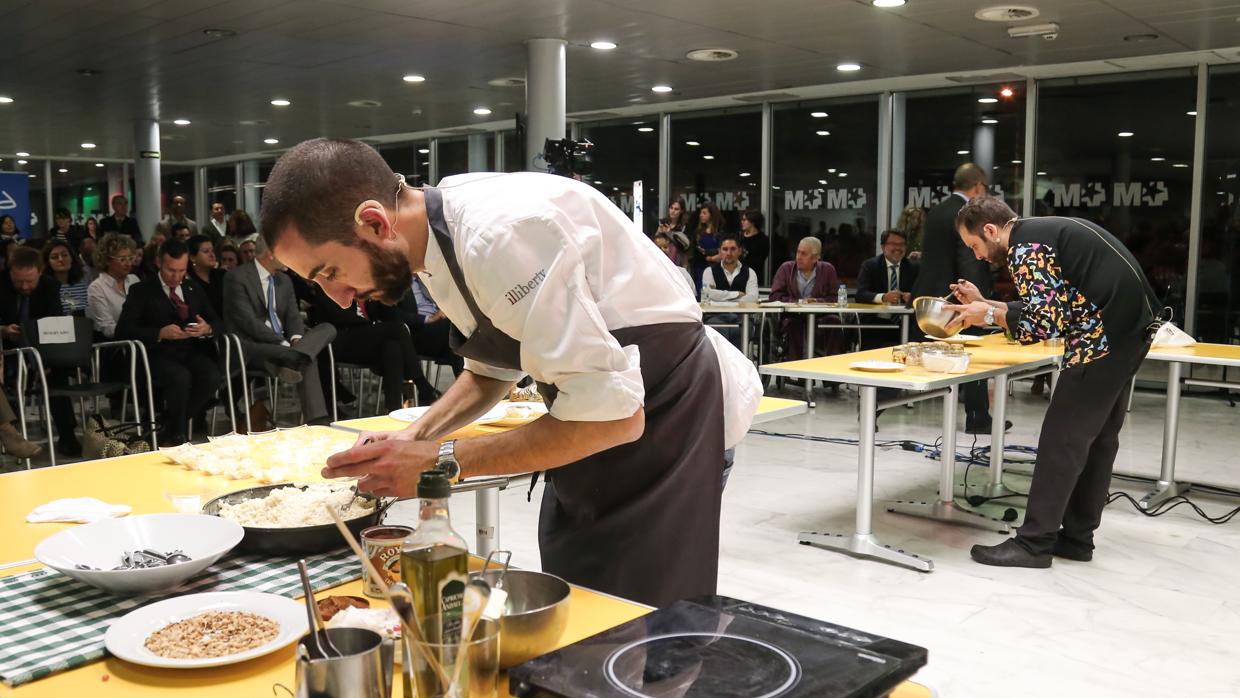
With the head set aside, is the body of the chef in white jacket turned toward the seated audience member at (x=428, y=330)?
no

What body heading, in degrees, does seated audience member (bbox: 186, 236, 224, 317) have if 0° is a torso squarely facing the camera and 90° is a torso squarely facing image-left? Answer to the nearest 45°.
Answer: approximately 315°

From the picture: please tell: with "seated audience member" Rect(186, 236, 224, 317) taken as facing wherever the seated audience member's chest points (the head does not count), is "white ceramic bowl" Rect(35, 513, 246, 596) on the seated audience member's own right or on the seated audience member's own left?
on the seated audience member's own right

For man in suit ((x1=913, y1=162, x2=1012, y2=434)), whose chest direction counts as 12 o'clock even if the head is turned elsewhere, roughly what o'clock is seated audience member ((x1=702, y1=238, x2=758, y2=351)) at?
The seated audience member is roughly at 11 o'clock from the man in suit.

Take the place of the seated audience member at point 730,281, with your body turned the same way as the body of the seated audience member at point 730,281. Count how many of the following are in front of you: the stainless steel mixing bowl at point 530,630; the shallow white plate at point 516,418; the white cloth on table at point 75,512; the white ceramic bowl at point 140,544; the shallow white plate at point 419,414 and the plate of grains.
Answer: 6

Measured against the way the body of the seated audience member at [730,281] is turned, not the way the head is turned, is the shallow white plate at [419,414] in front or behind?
in front

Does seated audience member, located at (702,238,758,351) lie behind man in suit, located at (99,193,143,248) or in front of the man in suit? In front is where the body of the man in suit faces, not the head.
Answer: in front

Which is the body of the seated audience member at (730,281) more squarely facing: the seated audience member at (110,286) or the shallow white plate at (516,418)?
the shallow white plate

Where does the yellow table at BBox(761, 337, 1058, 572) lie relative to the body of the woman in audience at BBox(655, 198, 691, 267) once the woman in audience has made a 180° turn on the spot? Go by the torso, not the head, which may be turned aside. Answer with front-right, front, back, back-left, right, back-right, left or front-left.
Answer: back-right

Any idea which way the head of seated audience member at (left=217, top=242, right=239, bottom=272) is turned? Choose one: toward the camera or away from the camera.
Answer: toward the camera

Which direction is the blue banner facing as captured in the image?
toward the camera

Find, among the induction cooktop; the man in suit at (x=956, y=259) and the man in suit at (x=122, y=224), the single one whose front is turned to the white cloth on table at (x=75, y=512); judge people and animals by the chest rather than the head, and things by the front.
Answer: the man in suit at (x=122, y=224)

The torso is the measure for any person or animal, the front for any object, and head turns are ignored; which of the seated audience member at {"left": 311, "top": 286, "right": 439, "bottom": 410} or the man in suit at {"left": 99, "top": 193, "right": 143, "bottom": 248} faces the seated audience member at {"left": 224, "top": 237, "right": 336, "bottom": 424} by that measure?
the man in suit

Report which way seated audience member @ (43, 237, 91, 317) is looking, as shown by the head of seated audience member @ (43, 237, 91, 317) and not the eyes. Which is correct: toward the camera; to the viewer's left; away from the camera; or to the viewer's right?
toward the camera

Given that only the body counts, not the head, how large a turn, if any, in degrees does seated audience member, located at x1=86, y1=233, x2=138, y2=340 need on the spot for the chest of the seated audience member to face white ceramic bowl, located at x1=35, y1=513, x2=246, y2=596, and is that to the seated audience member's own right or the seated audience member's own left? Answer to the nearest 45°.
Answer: approximately 45° to the seated audience member's own right

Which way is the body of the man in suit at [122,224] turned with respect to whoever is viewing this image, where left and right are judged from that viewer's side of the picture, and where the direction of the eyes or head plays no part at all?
facing the viewer

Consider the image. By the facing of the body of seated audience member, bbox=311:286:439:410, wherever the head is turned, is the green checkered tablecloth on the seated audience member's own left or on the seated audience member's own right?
on the seated audience member's own right

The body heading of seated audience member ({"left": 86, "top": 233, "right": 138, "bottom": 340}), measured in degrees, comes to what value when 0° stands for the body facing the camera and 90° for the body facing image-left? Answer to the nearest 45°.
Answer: approximately 315°

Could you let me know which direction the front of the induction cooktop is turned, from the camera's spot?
facing away from the viewer and to the right of the viewer

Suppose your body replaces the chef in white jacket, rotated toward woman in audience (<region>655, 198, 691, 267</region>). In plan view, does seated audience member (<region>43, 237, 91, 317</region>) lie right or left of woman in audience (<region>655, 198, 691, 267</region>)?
left

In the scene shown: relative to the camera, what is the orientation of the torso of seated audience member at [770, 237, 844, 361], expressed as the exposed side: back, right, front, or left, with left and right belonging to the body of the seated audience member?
front
